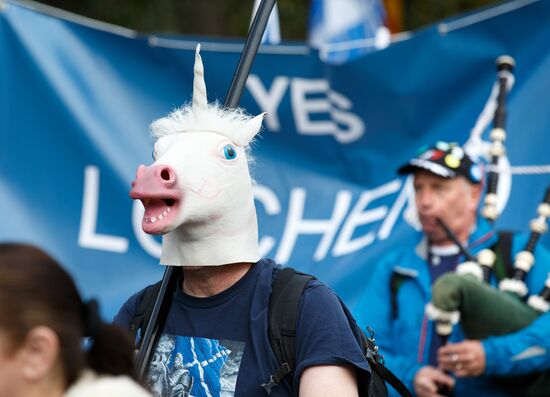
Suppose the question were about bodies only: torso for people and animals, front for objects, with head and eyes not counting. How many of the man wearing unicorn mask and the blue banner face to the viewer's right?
0

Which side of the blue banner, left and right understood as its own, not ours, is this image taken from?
front

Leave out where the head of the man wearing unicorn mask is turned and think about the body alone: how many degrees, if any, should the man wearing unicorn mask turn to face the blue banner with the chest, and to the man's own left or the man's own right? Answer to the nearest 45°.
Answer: approximately 135° to the man's own right

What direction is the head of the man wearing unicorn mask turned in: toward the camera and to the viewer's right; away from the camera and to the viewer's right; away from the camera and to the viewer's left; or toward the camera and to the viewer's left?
toward the camera and to the viewer's left

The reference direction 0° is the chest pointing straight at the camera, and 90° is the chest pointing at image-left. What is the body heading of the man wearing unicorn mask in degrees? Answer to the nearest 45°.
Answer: approximately 45°

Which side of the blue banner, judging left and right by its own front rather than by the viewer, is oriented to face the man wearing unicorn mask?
front

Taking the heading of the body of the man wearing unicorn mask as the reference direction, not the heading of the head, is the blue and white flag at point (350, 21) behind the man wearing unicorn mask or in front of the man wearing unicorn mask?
behind
